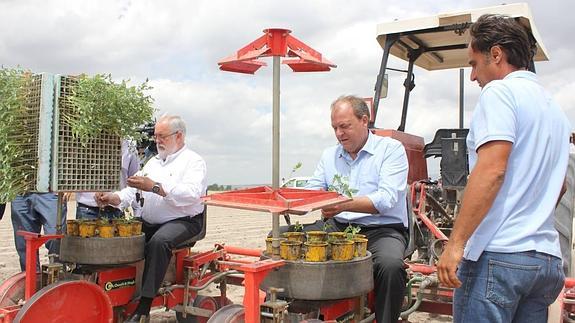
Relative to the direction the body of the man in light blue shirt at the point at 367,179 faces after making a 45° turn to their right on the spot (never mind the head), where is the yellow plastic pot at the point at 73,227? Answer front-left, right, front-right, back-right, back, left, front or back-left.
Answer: front

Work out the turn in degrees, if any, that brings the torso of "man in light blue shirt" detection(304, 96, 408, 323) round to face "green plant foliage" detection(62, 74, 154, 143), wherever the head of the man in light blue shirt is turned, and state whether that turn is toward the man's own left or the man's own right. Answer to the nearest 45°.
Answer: approximately 45° to the man's own right

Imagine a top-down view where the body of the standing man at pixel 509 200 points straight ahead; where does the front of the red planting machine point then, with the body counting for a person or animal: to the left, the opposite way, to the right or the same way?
to the right

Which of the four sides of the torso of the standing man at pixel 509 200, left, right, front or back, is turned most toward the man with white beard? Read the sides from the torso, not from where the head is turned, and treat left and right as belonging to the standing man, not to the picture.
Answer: front

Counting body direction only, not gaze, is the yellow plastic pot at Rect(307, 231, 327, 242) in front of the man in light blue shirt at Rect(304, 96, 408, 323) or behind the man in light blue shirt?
in front

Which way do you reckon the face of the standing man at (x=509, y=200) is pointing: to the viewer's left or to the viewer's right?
to the viewer's left

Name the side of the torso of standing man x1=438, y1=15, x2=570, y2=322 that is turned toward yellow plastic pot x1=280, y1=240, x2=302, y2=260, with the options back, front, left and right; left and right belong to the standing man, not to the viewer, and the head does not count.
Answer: front

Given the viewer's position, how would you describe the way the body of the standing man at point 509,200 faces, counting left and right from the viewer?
facing away from the viewer and to the left of the viewer

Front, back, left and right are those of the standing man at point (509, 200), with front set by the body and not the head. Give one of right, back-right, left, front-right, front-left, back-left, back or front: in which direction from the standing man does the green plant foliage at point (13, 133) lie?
front-left

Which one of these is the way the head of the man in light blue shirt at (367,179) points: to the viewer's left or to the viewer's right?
to the viewer's left

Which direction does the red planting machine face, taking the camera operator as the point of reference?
facing away from the viewer and to the right of the viewer

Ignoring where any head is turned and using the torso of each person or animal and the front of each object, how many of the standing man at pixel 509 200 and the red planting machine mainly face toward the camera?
0

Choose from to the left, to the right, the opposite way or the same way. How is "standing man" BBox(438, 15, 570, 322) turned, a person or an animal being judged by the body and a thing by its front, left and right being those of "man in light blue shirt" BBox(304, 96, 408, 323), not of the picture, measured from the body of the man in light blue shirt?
to the right

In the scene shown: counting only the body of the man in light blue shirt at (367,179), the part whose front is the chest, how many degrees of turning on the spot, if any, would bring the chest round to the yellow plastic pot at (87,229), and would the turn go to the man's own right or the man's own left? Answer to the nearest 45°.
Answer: approximately 45° to the man's own right

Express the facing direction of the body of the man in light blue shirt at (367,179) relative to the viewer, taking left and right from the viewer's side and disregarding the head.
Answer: facing the viewer and to the left of the viewer

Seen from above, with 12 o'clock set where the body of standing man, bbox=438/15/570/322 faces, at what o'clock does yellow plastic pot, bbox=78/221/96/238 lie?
The yellow plastic pot is roughly at 11 o'clock from the standing man.
